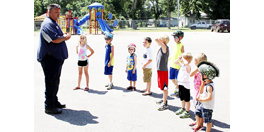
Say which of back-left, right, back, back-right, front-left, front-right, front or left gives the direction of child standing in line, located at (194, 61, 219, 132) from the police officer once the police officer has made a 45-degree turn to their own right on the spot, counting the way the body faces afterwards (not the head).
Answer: front

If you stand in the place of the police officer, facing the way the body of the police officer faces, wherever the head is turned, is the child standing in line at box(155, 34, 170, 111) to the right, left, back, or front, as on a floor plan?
front

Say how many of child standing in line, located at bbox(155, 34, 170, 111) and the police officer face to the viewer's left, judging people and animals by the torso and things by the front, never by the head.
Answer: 1

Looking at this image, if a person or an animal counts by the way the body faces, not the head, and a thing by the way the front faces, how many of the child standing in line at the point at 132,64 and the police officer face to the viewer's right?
1

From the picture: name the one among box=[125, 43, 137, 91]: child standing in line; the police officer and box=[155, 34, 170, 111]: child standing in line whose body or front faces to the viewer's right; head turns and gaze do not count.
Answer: the police officer

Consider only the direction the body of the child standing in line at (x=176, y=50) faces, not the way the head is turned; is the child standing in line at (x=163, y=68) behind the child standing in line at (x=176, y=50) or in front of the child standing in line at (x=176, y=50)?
in front

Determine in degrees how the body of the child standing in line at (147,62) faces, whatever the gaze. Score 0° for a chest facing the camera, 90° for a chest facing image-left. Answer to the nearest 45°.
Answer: approximately 45°

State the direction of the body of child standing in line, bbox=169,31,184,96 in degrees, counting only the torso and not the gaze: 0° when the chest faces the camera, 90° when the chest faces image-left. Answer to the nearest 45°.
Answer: approximately 45°

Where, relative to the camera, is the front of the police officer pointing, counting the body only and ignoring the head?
to the viewer's right
